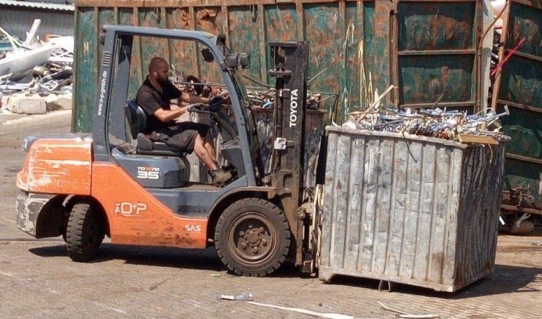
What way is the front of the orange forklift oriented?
to the viewer's right
